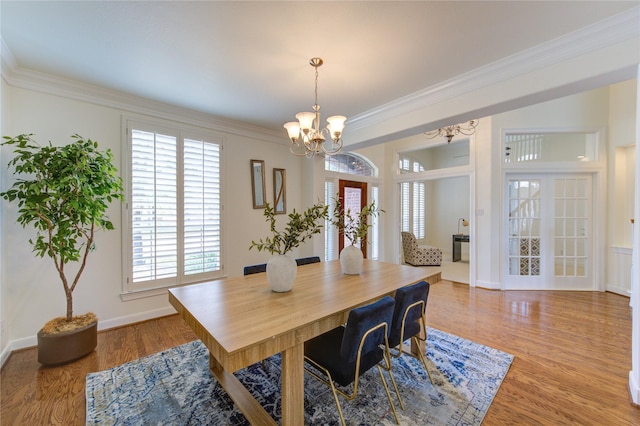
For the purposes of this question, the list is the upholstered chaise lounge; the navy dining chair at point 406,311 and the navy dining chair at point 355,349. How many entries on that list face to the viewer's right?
1

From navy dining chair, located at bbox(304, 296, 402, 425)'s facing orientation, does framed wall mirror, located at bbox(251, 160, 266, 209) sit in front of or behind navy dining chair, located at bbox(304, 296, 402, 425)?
in front

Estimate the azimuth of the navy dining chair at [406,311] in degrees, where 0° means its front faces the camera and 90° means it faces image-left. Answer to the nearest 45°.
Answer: approximately 135°

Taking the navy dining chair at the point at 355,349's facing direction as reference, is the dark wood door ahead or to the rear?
ahead

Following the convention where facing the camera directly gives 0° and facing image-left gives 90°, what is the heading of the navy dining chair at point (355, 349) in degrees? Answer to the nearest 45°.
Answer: approximately 135°

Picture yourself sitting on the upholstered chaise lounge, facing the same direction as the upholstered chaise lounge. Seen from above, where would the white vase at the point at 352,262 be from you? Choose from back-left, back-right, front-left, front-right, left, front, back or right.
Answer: right

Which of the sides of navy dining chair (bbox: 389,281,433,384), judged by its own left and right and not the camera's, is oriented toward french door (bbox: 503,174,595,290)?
right

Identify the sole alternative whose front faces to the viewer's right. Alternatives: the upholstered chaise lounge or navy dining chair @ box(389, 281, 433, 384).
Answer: the upholstered chaise lounge

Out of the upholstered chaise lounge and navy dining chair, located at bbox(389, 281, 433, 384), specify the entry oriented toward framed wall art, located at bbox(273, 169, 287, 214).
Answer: the navy dining chair

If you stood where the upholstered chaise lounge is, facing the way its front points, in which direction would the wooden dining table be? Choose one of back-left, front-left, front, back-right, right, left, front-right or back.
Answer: right

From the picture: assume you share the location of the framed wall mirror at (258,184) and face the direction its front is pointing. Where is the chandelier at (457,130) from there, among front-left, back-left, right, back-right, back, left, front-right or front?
front-left

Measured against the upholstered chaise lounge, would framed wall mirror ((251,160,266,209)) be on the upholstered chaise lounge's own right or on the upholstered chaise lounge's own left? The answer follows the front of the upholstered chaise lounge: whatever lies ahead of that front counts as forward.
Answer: on the upholstered chaise lounge's own right
